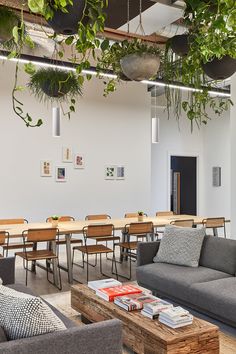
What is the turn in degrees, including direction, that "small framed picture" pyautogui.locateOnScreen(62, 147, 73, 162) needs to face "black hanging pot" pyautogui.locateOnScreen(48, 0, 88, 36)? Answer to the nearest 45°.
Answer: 0° — it already faces it

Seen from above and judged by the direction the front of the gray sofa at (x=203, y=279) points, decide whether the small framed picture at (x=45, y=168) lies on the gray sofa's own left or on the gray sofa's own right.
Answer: on the gray sofa's own right

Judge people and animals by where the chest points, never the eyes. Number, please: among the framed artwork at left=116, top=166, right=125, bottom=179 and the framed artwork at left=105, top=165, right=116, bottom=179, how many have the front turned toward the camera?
2

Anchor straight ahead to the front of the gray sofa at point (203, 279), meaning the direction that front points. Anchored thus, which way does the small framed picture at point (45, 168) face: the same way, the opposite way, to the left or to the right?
to the left

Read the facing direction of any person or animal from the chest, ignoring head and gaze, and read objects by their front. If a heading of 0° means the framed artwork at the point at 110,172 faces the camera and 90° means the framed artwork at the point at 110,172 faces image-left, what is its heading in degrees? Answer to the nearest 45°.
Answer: approximately 0°
